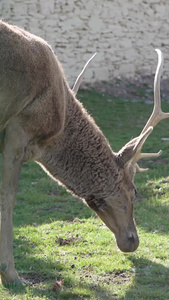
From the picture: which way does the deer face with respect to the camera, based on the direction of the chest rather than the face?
to the viewer's right
